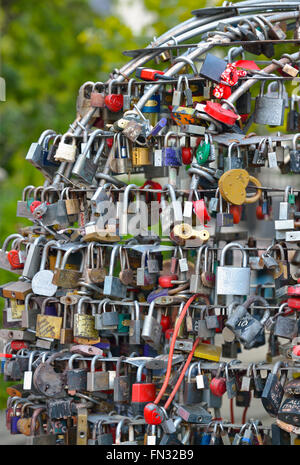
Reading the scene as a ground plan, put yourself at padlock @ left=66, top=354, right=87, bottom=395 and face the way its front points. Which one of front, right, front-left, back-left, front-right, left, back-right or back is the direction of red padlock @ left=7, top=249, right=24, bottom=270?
back-right

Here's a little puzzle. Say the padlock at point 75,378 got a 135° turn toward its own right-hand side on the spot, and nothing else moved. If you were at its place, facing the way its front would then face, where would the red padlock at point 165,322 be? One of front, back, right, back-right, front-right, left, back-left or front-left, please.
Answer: back-right

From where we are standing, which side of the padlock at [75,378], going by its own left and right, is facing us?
front

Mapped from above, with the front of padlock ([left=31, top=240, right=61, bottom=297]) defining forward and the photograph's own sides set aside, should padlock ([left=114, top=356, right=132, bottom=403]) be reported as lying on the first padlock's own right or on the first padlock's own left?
on the first padlock's own left

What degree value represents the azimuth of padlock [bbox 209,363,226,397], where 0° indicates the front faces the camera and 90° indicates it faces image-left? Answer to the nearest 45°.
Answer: approximately 0°
